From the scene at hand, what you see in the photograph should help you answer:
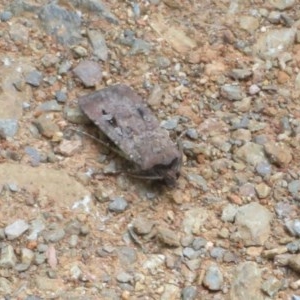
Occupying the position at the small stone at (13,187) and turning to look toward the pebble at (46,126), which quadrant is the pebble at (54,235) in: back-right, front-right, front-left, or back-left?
back-right

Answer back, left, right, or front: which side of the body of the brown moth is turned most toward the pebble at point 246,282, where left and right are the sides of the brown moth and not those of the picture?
front

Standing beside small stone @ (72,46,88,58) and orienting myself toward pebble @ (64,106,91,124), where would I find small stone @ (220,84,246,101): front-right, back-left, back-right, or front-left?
front-left

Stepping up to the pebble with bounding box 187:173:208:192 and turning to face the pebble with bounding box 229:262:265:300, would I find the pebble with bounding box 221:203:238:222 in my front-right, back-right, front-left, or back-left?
front-left

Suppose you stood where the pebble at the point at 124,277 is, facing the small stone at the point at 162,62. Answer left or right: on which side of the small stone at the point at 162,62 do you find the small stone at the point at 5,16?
left

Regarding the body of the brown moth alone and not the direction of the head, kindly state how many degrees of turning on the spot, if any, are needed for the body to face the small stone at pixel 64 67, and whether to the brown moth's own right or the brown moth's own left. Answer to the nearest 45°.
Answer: approximately 180°

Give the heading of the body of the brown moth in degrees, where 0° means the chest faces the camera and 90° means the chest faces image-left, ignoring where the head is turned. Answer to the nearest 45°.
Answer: approximately 315°

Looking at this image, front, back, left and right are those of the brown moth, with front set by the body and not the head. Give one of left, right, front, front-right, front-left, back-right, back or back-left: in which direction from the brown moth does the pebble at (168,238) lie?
front

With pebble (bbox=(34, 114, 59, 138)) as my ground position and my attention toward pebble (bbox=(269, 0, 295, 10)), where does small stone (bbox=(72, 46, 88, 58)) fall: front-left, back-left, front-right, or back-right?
front-left

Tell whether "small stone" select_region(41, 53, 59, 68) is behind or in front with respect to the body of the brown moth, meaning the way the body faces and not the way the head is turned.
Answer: behind

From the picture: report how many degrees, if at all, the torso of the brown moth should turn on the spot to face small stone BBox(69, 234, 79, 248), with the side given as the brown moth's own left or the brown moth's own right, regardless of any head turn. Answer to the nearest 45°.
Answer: approximately 45° to the brown moth's own right

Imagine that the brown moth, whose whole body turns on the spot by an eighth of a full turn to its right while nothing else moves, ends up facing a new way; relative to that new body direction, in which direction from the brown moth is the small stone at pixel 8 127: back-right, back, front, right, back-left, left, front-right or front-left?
right

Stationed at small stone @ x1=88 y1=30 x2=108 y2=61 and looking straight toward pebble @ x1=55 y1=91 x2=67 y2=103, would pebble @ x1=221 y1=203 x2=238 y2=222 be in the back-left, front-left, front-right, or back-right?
front-left

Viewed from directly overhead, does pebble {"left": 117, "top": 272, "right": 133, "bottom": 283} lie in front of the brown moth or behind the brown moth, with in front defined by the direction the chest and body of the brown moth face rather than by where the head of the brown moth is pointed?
in front

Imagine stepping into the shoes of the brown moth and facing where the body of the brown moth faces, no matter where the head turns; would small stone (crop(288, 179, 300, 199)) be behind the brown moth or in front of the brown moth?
in front

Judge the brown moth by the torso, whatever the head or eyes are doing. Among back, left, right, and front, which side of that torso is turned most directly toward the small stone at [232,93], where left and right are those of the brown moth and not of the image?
left

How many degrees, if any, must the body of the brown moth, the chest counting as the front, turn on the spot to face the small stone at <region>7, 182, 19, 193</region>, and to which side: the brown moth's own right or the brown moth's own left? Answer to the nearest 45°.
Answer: approximately 90° to the brown moth's own right

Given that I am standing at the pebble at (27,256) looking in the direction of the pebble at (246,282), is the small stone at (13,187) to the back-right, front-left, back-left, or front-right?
back-left
